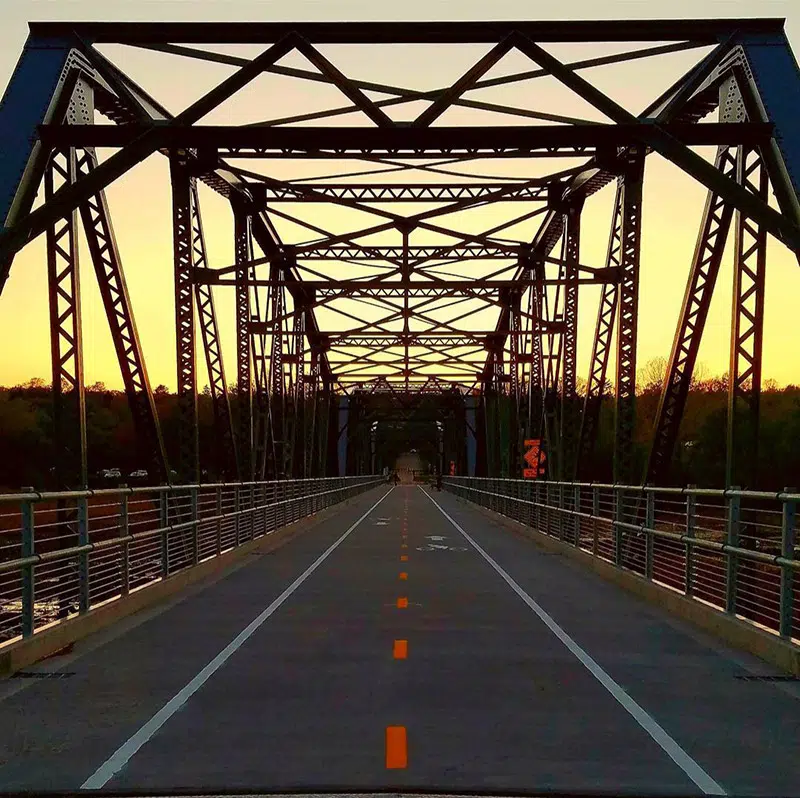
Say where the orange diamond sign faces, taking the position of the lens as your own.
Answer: facing the viewer
